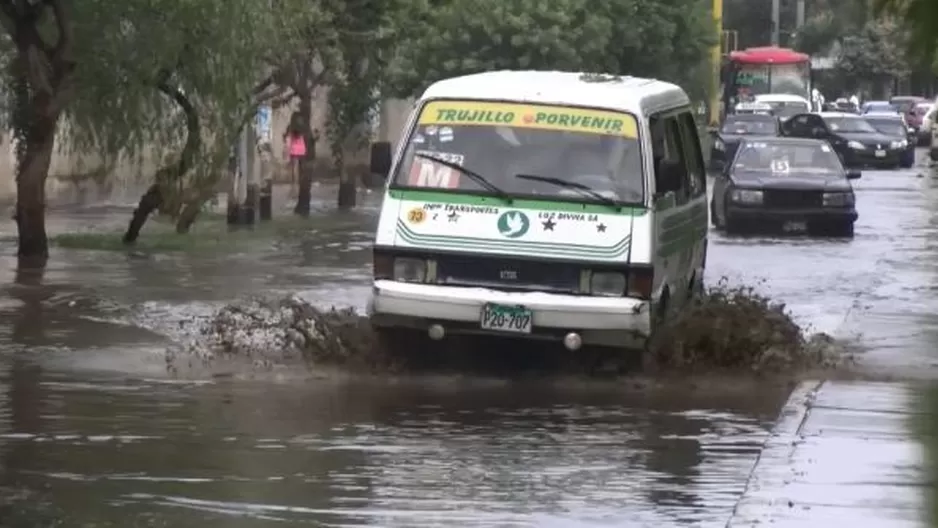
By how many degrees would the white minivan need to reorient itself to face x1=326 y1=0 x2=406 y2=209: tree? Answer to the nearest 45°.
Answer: approximately 180°

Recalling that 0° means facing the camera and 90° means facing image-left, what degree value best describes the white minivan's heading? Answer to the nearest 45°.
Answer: approximately 0°

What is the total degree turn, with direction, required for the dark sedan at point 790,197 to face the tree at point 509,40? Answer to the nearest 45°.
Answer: approximately 135° to its right

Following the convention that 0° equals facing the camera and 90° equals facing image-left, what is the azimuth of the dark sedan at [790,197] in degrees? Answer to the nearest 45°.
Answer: approximately 0°

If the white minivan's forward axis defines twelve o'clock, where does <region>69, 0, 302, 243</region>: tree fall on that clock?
The tree is roughly at 5 o'clock from the white minivan.

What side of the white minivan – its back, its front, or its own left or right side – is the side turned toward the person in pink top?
back

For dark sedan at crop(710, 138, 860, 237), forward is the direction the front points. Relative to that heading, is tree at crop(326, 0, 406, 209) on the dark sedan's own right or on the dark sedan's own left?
on the dark sedan's own right

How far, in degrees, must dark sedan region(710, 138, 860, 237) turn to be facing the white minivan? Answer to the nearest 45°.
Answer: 0° — it already faces it

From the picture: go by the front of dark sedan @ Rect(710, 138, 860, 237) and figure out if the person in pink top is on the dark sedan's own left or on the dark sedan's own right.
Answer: on the dark sedan's own right

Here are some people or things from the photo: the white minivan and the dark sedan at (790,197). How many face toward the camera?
2
